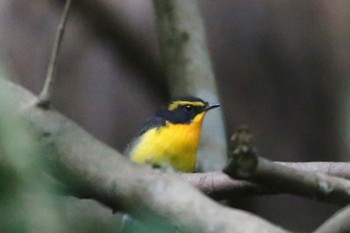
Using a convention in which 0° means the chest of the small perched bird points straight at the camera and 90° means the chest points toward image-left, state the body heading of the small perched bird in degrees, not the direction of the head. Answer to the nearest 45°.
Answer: approximately 270°
